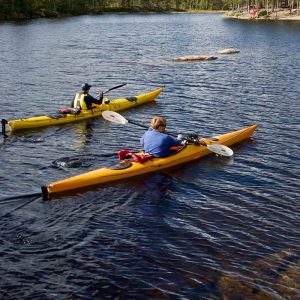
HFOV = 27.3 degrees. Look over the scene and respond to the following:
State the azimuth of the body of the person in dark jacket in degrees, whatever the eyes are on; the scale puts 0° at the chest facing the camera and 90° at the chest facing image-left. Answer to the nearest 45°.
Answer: approximately 225°

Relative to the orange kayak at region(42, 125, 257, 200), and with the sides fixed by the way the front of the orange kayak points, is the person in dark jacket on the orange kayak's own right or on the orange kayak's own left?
on the orange kayak's own left

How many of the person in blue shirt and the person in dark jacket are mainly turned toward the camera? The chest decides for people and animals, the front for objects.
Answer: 0

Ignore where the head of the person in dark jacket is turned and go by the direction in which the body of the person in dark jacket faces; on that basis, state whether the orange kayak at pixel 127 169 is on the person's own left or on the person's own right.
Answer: on the person's own right

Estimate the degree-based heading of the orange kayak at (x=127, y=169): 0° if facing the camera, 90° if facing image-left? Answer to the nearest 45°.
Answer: approximately 225°

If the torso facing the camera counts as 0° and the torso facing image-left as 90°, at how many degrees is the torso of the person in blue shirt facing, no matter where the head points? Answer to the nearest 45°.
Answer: approximately 225°

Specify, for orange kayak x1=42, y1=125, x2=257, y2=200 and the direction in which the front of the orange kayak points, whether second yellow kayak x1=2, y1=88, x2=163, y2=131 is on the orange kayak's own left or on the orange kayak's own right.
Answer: on the orange kayak's own left

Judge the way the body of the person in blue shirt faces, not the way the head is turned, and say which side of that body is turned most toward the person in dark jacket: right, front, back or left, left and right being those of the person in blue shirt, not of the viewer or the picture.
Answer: left

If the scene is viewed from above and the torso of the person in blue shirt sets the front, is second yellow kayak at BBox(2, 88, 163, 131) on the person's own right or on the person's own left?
on the person's own left

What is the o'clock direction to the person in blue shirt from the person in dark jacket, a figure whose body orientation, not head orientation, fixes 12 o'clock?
The person in blue shirt is roughly at 4 o'clock from the person in dark jacket.
